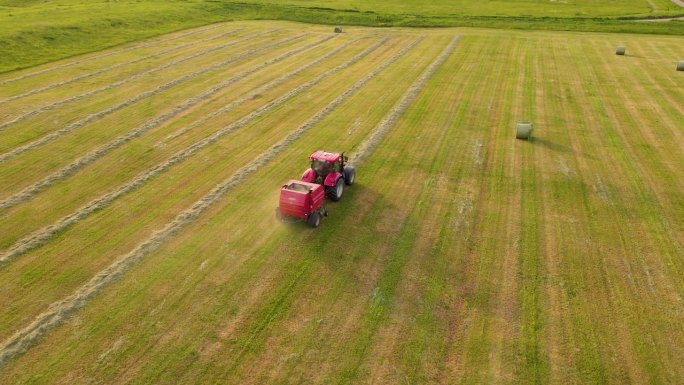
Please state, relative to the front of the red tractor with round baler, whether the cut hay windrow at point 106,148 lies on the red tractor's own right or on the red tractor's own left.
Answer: on the red tractor's own left

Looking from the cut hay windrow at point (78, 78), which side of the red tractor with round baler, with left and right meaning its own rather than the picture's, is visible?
left

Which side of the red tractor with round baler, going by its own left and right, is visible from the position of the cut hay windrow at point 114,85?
left

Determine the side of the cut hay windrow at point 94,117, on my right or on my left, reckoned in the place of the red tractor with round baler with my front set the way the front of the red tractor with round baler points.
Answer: on my left

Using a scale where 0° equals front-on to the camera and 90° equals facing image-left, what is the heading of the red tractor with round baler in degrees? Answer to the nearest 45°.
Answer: approximately 225°

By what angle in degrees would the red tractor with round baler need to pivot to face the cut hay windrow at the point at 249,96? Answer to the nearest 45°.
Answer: approximately 45° to its left
